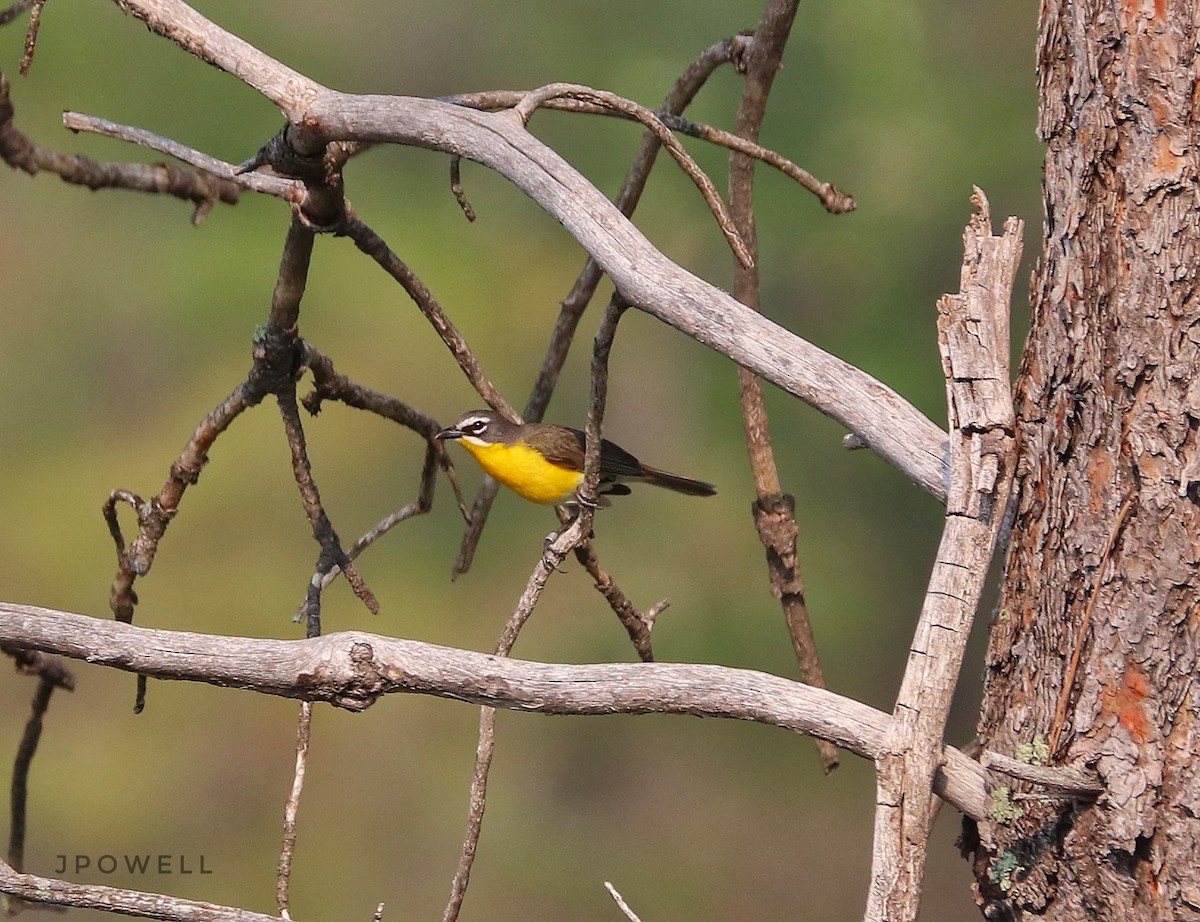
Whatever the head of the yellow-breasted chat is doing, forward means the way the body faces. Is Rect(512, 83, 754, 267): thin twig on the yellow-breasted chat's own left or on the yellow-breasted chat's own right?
on the yellow-breasted chat's own left

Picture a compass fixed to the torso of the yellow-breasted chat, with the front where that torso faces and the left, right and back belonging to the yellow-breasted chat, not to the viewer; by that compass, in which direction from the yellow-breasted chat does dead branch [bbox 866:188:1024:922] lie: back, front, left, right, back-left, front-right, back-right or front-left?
back

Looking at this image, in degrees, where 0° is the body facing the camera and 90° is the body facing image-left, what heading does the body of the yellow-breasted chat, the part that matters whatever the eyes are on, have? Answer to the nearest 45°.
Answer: approximately 90°

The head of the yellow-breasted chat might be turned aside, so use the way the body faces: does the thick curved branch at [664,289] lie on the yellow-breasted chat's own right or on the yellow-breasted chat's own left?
on the yellow-breasted chat's own left
